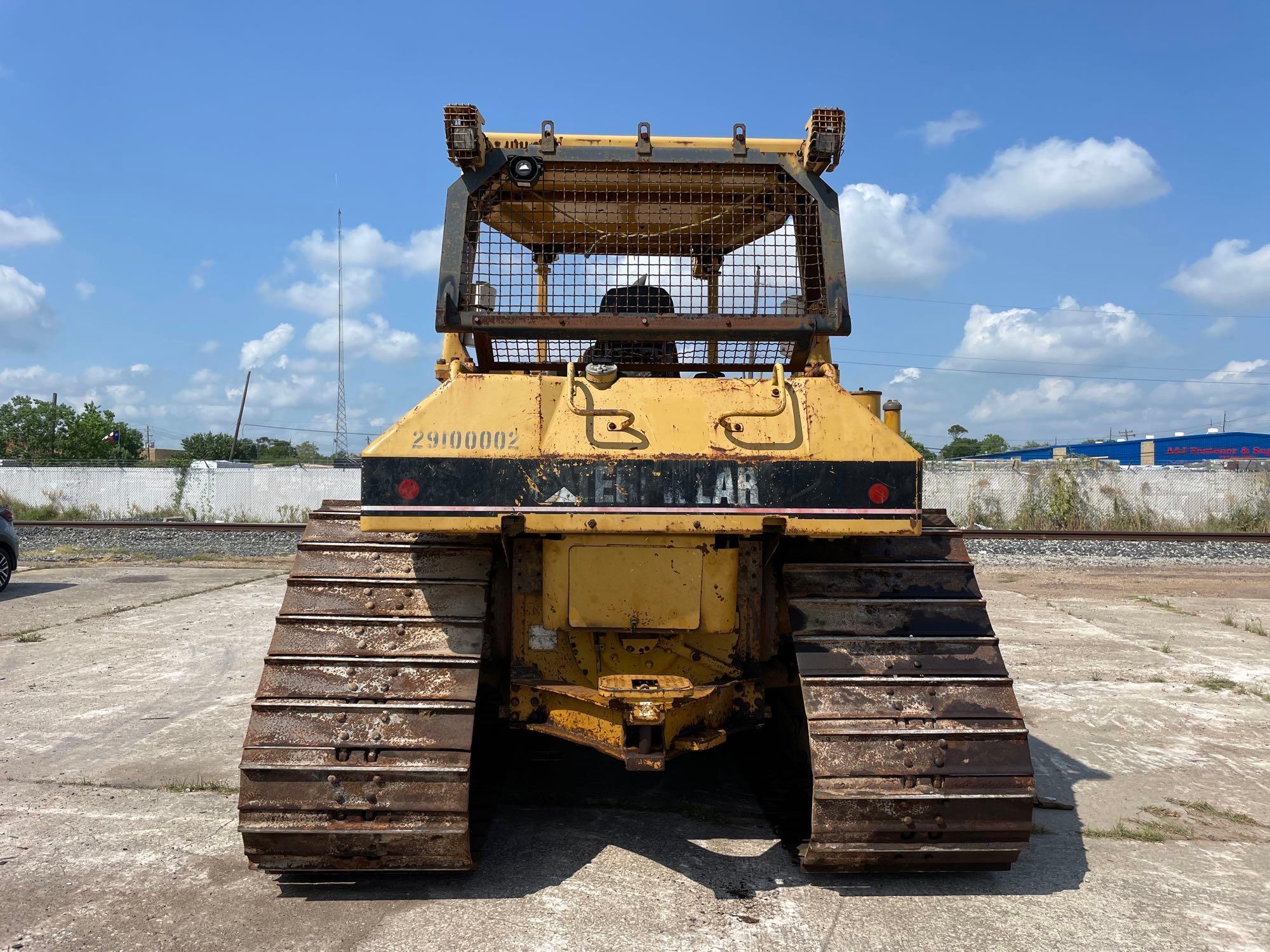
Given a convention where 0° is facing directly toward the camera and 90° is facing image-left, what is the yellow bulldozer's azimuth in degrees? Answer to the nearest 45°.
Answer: approximately 180°

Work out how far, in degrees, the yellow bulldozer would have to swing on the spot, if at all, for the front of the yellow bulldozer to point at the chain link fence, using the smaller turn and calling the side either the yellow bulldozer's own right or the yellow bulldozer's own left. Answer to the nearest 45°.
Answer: approximately 45° to the yellow bulldozer's own right

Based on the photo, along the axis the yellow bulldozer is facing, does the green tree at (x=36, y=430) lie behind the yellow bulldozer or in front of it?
in front

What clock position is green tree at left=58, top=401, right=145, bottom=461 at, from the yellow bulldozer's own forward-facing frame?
The green tree is roughly at 11 o'clock from the yellow bulldozer.
